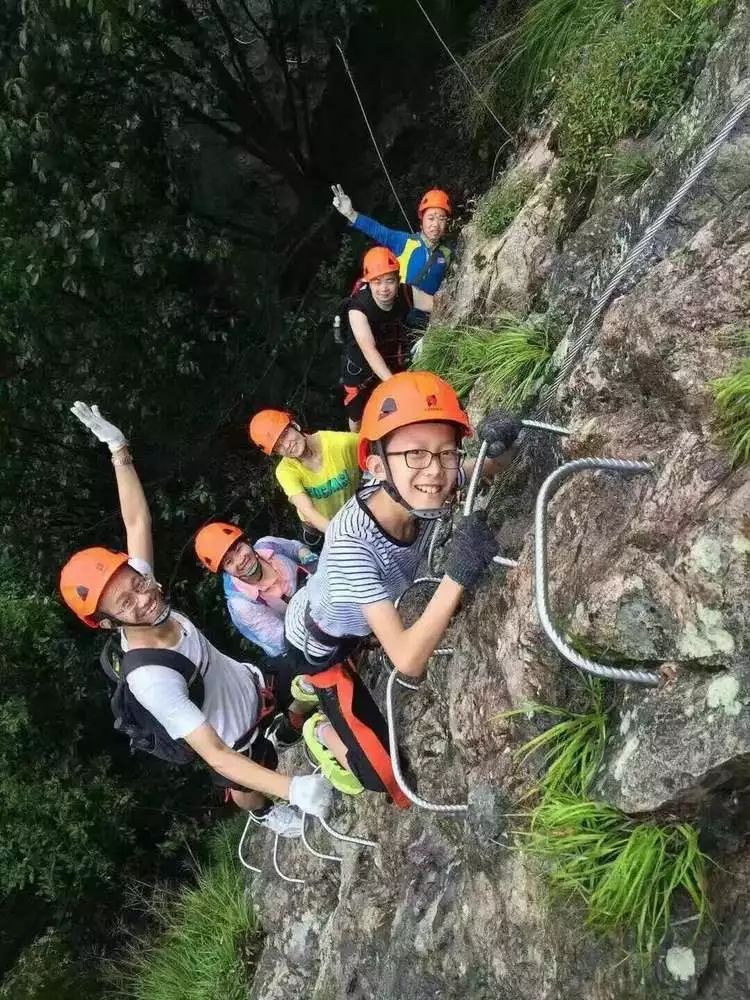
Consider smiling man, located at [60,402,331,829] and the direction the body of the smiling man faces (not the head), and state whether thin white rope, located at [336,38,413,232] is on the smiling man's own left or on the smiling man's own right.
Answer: on the smiling man's own left

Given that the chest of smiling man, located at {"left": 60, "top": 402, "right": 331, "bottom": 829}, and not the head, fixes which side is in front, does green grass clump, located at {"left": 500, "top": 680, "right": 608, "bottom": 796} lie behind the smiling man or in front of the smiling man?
in front

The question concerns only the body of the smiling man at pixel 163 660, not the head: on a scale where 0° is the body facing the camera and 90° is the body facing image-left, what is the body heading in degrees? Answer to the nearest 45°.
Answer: approximately 315°

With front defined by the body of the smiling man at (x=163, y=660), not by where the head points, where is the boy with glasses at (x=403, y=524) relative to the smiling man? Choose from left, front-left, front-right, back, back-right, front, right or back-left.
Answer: front
